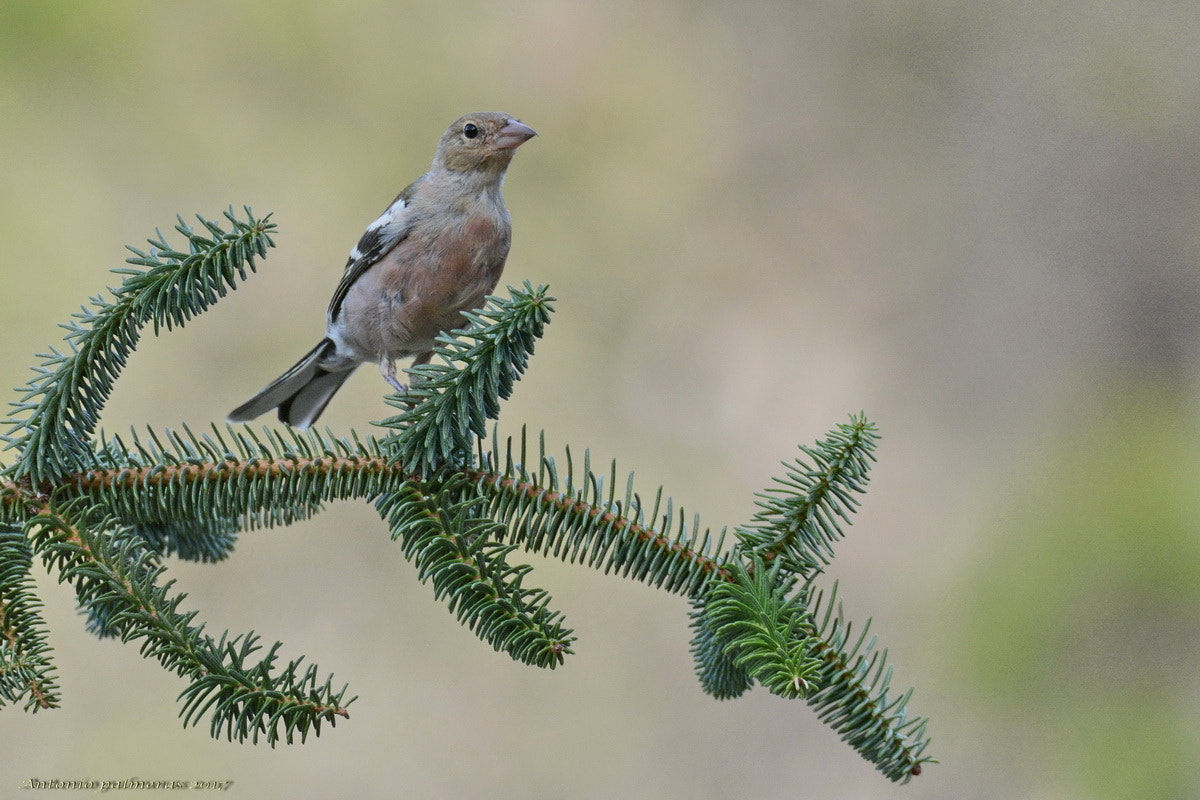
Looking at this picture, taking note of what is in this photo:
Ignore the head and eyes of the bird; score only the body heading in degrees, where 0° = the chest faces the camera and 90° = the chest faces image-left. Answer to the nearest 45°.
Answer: approximately 315°
